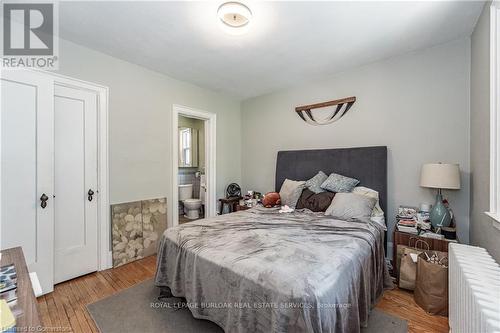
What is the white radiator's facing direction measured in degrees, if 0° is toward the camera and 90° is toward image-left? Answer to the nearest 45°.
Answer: approximately 90°

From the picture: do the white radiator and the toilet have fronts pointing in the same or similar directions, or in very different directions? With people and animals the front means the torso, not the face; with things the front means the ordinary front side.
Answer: very different directions

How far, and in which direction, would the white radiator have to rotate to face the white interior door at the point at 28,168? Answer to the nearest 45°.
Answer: approximately 45° to its left

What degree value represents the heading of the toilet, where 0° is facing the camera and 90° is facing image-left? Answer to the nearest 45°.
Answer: approximately 315°

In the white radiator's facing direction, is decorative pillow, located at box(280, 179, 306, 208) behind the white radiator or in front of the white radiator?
in front

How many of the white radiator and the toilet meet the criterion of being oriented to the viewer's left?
1

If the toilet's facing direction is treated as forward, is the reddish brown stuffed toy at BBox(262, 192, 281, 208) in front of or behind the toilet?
in front
